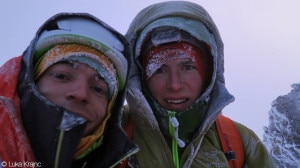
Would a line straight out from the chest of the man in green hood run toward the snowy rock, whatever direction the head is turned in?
no

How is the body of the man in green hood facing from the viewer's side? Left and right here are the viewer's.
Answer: facing the viewer

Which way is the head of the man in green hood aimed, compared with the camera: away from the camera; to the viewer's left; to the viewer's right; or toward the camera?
toward the camera
